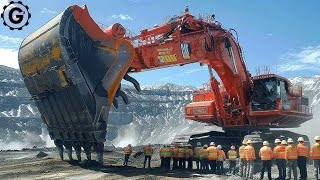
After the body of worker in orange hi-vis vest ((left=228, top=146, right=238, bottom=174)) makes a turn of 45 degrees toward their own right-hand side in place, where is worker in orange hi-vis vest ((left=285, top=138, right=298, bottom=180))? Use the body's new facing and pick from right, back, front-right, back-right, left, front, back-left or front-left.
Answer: right

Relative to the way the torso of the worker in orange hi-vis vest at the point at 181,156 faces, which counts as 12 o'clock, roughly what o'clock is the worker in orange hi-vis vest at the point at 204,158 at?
the worker in orange hi-vis vest at the point at 204,158 is roughly at 4 o'clock from the worker in orange hi-vis vest at the point at 181,156.

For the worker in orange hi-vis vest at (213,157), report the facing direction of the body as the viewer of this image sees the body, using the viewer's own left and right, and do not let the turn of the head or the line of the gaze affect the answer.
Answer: facing away from the viewer

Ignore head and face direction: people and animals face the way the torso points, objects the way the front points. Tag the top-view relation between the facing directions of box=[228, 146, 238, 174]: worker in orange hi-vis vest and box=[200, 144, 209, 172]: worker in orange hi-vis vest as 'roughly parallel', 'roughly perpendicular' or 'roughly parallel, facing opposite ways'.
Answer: roughly parallel

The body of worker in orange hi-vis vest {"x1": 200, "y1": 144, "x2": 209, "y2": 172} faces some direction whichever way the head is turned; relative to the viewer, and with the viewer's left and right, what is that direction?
facing away from the viewer

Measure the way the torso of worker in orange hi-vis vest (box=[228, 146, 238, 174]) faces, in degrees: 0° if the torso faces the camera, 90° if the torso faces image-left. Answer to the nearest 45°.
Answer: approximately 180°

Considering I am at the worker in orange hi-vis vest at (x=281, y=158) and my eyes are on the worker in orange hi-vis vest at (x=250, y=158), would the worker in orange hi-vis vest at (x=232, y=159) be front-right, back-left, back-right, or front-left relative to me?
front-right

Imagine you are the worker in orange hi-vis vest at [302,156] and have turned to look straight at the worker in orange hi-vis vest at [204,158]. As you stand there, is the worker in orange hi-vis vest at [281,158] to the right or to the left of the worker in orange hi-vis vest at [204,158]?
left

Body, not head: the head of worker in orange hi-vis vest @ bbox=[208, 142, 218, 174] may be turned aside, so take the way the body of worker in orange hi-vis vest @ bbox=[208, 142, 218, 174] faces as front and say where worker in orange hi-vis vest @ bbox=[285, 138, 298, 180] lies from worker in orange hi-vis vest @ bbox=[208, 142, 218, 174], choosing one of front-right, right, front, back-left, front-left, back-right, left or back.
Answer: back-right

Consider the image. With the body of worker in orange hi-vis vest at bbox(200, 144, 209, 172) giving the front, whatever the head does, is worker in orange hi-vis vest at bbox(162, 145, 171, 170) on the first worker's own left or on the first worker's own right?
on the first worker's own left

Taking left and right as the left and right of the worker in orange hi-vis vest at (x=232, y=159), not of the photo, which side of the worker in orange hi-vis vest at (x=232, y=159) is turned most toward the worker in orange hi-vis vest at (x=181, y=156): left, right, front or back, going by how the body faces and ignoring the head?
left

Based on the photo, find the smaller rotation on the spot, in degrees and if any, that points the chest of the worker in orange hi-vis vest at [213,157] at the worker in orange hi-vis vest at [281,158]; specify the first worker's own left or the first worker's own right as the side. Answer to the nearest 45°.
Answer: approximately 135° to the first worker's own right

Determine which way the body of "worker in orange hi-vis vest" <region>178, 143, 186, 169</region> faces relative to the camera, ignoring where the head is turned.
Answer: away from the camera
